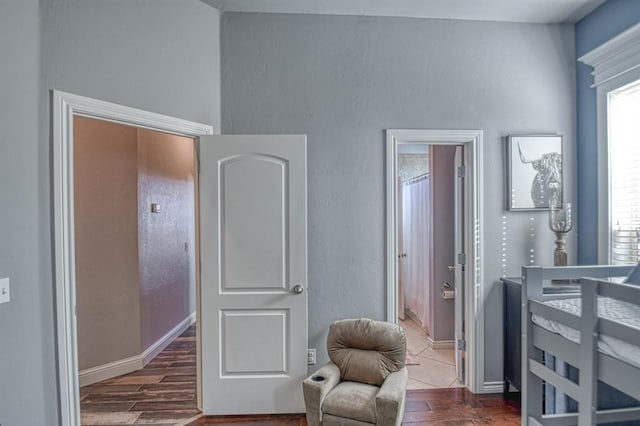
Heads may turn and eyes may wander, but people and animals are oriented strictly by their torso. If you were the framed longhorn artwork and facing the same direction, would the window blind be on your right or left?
on your left

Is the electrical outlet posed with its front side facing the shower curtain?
no

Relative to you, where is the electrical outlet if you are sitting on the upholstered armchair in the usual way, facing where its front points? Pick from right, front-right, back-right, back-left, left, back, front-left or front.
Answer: right

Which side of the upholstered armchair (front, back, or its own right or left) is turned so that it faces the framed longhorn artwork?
back

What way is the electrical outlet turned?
toward the camera

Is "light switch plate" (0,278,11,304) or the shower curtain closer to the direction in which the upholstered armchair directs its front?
the light switch plate

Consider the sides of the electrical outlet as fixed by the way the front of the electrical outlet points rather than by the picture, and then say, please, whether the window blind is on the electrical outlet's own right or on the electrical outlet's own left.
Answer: on the electrical outlet's own left

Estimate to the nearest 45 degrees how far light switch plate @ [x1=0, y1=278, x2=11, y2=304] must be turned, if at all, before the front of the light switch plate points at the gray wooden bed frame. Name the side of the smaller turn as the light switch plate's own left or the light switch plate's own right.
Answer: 0° — it already faces it

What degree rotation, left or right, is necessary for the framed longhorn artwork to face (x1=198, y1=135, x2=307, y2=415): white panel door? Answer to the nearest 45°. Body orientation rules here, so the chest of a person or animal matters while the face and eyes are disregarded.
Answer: approximately 45° to its right

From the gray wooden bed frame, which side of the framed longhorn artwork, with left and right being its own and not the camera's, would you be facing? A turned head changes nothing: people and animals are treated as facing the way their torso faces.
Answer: front

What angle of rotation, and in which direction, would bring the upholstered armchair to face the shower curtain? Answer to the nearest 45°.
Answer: approximately 135° to its right

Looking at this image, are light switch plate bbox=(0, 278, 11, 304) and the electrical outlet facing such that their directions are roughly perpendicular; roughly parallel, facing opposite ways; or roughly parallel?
roughly perpendicular

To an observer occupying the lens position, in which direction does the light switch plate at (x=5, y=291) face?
facing the viewer and to the right of the viewer

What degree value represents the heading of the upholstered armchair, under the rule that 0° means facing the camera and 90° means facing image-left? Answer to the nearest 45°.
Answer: approximately 45°

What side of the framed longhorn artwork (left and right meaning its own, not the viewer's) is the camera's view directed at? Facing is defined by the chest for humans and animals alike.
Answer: front

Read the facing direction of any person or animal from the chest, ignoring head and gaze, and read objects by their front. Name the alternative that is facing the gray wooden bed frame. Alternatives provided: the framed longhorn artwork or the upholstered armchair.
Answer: the framed longhorn artwork

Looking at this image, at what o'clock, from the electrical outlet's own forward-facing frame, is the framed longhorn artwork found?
The framed longhorn artwork is roughly at 9 o'clock from the electrical outlet.

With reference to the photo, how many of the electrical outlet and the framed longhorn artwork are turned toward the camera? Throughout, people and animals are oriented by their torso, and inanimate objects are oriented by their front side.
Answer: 2
